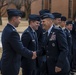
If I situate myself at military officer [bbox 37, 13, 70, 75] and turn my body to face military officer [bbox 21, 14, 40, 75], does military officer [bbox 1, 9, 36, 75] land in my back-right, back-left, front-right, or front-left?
front-left

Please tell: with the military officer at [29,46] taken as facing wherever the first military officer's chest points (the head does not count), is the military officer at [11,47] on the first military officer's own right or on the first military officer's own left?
on the first military officer's own right

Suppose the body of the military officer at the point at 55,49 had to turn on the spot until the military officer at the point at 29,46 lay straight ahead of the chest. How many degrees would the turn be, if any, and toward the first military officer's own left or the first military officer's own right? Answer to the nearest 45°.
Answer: approximately 90° to the first military officer's own right

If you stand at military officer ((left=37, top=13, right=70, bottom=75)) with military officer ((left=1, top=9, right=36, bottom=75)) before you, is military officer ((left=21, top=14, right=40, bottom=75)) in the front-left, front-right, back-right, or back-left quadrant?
front-right

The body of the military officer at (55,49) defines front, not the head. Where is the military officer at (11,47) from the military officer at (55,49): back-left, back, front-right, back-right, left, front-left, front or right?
front-right

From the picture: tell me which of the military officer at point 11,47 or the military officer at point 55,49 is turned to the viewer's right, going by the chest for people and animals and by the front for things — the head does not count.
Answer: the military officer at point 11,47

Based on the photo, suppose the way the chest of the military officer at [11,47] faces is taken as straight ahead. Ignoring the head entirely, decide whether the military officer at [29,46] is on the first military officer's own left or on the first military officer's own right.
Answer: on the first military officer's own left

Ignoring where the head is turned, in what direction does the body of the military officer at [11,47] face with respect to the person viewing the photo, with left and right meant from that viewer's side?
facing to the right of the viewer

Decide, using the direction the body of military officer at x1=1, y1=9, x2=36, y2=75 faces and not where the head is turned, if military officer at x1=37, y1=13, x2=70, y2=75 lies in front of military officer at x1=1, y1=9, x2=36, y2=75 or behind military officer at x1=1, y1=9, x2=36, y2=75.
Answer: in front

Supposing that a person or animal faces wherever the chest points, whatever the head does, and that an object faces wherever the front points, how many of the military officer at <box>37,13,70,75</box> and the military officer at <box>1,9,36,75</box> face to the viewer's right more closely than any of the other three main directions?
1
